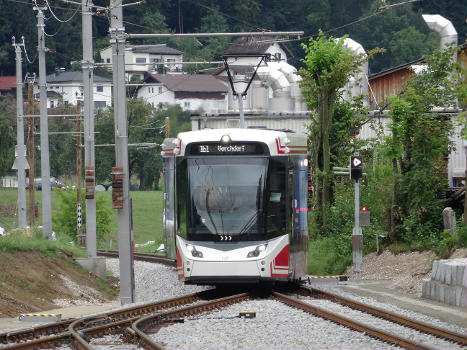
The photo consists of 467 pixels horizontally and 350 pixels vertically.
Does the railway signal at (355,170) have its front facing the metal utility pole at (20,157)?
no

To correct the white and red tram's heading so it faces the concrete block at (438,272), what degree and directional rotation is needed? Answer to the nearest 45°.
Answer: approximately 90° to its left

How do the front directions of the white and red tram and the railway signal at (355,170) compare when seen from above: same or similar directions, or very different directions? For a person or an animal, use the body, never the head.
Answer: same or similar directions

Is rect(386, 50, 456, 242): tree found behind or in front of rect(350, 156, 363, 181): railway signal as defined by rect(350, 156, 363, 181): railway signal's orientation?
behind

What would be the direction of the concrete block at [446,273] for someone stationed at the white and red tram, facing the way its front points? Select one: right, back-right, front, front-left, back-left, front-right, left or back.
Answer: left

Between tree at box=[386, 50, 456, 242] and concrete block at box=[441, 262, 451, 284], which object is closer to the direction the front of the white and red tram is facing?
the concrete block

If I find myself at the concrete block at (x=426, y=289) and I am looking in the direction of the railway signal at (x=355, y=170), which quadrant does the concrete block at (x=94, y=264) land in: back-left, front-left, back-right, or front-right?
front-left

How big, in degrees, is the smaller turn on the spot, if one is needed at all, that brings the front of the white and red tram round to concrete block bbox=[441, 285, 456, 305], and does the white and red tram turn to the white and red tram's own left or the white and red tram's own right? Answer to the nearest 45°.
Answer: approximately 90° to the white and red tram's own left

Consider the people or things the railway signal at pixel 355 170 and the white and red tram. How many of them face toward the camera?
2

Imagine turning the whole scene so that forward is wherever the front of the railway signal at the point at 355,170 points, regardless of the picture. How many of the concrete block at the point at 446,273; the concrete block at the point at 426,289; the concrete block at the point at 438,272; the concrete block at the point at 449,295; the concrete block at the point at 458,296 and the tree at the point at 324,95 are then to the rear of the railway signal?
1

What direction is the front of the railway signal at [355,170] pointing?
toward the camera
